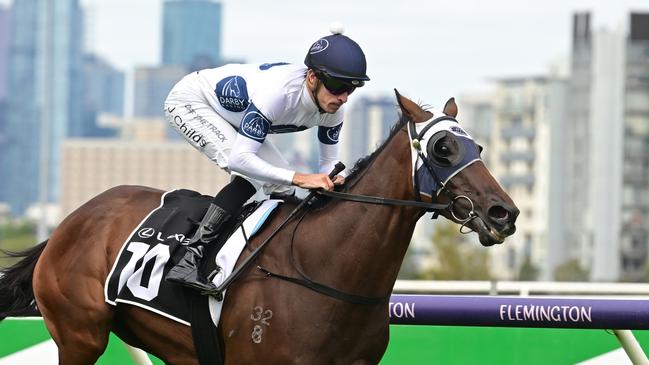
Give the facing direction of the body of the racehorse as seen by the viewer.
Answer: to the viewer's right
